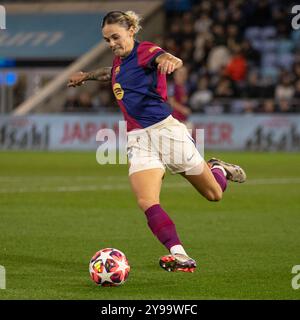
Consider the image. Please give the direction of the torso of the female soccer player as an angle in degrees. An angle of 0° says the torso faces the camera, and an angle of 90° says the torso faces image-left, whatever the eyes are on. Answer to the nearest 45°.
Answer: approximately 45°
